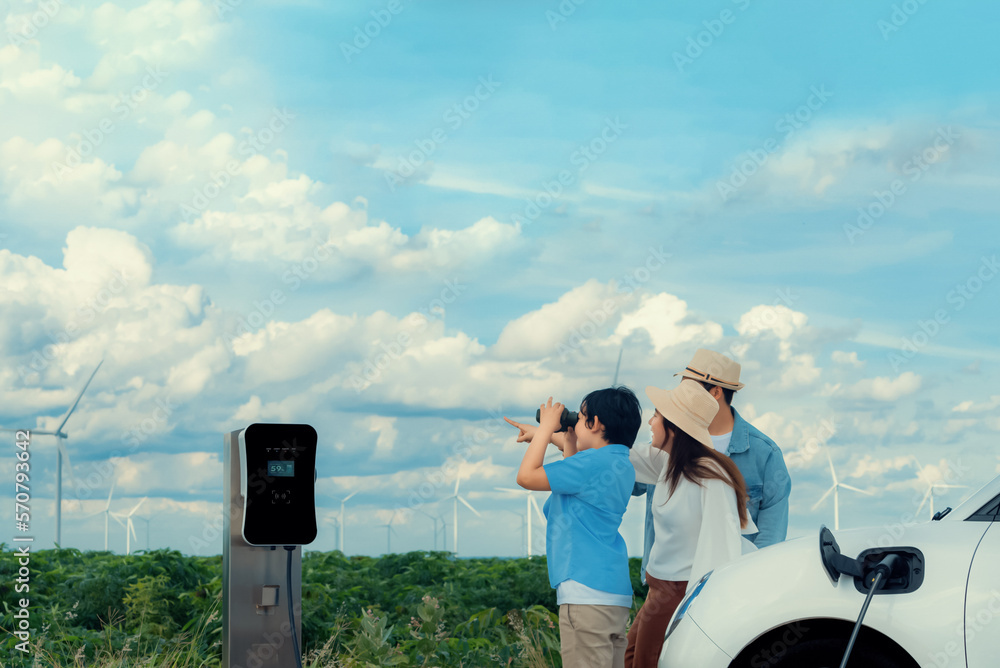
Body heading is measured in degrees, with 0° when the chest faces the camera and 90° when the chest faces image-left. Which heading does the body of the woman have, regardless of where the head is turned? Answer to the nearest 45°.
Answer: approximately 90°

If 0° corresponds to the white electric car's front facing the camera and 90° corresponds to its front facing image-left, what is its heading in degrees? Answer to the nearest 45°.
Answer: approximately 90°

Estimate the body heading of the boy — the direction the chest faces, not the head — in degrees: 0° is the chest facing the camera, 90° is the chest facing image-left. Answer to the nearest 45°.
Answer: approximately 90°

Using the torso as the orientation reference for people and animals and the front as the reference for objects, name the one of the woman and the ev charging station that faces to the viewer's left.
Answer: the woman

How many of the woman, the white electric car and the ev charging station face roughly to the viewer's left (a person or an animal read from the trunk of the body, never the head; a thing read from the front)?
2
